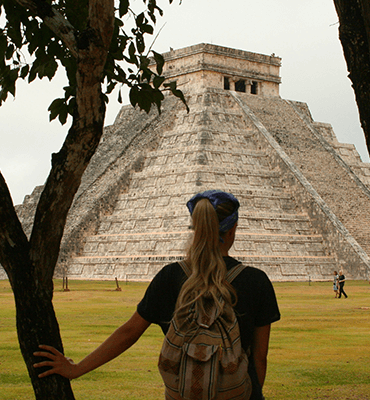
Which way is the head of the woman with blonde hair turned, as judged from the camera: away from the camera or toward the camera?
away from the camera

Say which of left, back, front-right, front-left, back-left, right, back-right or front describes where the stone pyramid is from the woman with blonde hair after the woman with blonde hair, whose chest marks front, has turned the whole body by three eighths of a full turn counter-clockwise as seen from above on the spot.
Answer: back-right

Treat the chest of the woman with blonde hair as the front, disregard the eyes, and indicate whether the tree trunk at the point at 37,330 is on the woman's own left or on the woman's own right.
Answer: on the woman's own left

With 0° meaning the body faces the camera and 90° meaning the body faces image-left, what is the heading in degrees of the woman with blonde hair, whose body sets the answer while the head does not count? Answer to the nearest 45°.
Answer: approximately 180°
